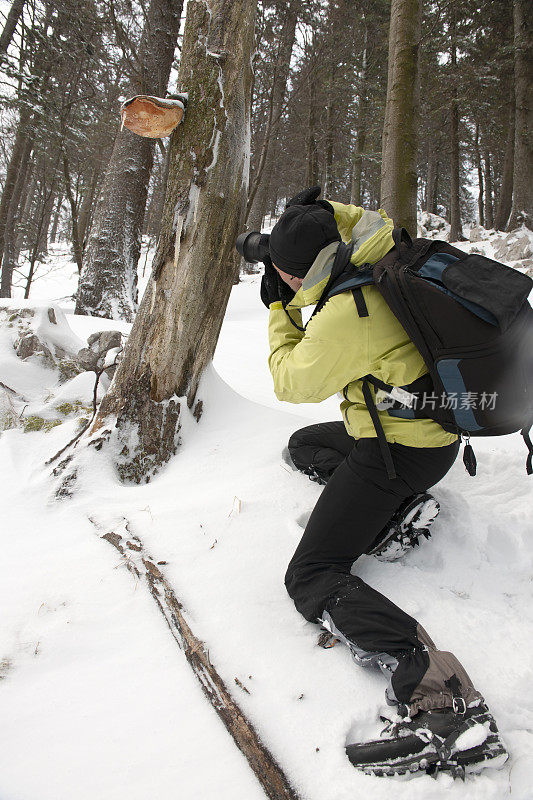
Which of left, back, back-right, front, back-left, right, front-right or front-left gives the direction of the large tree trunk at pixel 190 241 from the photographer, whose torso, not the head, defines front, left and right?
front-right

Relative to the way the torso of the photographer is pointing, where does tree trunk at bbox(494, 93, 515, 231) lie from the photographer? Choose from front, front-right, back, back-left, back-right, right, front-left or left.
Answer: right

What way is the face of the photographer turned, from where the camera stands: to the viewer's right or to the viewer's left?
to the viewer's left

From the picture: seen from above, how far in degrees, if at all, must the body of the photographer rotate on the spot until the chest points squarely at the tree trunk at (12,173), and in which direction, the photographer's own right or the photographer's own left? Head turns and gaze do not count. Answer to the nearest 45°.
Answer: approximately 45° to the photographer's own right

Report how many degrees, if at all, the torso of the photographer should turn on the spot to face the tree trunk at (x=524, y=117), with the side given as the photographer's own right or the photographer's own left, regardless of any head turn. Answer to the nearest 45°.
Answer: approximately 90° to the photographer's own right

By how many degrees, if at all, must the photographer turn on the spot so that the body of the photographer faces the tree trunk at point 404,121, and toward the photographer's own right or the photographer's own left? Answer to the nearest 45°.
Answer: approximately 90° to the photographer's own right

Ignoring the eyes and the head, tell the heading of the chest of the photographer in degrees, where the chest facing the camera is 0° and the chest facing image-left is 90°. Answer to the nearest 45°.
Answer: approximately 90°

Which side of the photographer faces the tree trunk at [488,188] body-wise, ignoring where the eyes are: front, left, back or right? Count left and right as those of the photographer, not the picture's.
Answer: right

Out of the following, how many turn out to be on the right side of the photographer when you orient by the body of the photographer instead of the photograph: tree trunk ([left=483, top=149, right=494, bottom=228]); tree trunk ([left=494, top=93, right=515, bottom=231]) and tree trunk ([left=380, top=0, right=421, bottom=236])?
3

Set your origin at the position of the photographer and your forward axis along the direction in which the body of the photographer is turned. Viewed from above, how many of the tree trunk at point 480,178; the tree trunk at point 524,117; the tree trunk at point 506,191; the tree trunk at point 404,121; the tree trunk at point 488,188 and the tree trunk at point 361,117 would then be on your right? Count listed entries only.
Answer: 6
